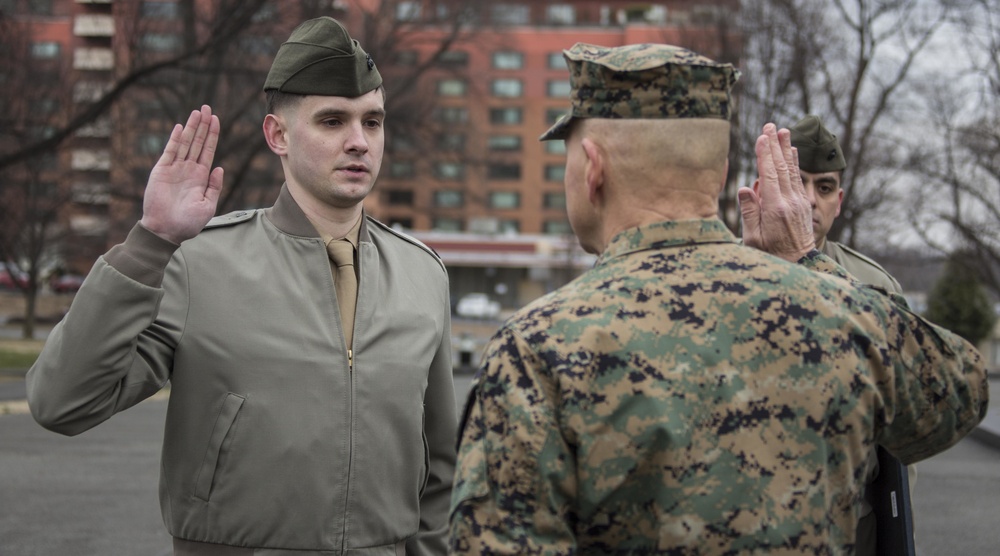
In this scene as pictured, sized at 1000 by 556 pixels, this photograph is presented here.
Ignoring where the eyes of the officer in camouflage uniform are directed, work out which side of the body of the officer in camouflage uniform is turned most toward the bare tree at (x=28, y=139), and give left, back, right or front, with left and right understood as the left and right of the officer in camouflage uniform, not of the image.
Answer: front

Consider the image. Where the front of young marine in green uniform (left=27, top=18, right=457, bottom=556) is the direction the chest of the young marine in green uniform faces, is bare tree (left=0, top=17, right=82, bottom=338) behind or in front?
behind

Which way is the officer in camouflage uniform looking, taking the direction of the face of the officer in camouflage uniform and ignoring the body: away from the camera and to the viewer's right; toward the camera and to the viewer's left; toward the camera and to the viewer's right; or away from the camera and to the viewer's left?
away from the camera and to the viewer's left

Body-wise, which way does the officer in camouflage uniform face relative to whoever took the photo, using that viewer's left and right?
facing away from the viewer and to the left of the viewer

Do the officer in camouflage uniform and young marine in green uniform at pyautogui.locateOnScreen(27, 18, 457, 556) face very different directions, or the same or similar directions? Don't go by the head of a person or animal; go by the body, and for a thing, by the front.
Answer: very different directions

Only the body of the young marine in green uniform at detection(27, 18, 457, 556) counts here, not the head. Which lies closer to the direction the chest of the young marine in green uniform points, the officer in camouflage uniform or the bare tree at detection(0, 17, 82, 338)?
the officer in camouflage uniform

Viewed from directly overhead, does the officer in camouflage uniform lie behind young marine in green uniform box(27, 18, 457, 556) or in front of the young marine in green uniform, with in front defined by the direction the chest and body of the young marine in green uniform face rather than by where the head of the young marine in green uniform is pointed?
in front

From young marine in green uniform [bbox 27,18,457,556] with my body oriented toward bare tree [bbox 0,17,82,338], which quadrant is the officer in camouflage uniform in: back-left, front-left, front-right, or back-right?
back-right

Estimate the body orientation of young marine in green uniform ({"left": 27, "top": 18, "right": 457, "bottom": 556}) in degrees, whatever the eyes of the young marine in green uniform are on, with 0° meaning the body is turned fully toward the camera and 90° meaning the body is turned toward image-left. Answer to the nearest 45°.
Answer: approximately 315°
